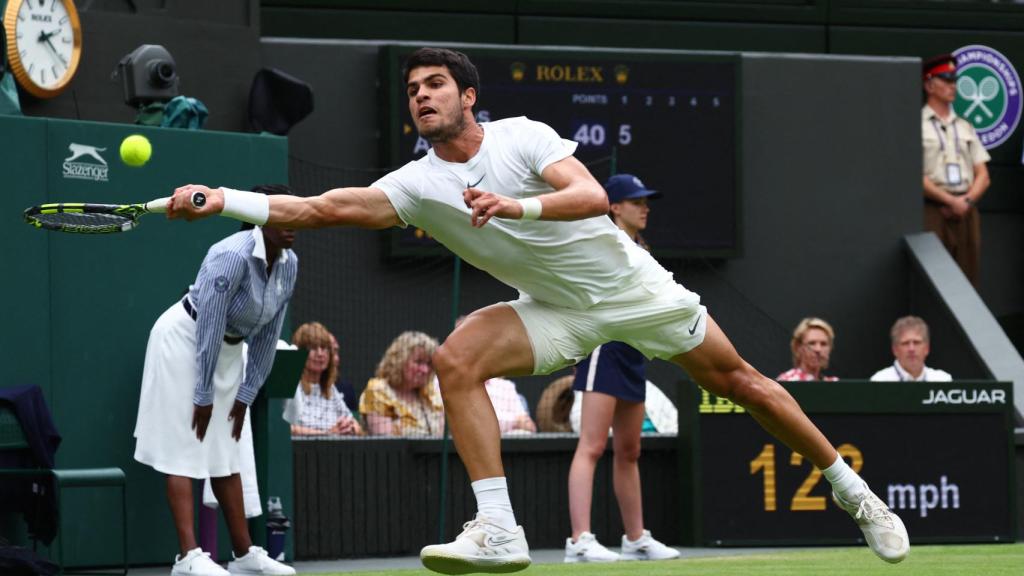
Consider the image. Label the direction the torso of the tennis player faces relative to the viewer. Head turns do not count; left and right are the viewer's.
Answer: facing the viewer and to the left of the viewer

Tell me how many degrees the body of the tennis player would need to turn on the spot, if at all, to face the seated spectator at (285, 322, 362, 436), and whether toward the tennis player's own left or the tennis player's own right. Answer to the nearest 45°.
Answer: approximately 135° to the tennis player's own right

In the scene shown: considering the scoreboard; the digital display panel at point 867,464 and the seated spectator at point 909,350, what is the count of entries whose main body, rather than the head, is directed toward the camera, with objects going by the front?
3

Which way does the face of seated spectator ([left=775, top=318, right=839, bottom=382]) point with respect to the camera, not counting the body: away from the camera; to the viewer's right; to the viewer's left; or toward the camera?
toward the camera

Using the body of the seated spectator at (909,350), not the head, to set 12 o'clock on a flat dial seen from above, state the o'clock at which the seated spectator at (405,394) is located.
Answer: the seated spectator at (405,394) is roughly at 2 o'clock from the seated spectator at (909,350).

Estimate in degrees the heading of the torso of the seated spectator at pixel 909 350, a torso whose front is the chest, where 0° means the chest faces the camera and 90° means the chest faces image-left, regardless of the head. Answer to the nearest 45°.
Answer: approximately 0°

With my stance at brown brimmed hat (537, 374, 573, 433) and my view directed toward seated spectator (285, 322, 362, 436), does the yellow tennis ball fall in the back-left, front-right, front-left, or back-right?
front-left

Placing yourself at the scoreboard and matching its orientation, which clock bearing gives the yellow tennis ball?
The yellow tennis ball is roughly at 1 o'clock from the scoreboard.

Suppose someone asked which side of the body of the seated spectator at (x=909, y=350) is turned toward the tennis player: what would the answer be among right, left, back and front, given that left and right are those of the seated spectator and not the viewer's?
front

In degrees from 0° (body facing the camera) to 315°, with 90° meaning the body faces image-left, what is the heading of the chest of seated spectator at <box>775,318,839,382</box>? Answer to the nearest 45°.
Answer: approximately 315°

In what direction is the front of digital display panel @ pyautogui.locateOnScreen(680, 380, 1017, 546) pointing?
toward the camera

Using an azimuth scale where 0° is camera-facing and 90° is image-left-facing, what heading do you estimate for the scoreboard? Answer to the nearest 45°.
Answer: approximately 0°

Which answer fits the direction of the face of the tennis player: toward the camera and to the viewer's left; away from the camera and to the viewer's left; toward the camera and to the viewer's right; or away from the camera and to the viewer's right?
toward the camera and to the viewer's left

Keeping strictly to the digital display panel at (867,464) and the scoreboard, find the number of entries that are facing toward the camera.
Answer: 2
